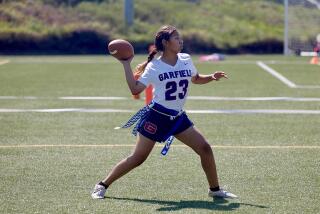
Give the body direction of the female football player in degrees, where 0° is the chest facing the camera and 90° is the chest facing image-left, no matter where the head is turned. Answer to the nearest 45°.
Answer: approximately 315°

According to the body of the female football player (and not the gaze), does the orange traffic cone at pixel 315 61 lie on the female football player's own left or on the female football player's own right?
on the female football player's own left
